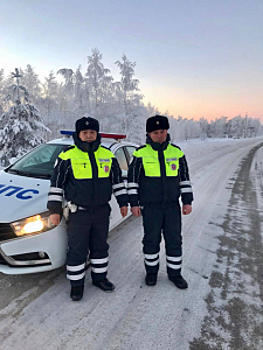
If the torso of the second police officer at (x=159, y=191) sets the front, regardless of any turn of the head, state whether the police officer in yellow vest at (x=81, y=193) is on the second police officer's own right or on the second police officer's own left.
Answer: on the second police officer's own right

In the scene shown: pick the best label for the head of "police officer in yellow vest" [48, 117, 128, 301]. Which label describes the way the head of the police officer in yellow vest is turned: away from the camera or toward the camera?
toward the camera

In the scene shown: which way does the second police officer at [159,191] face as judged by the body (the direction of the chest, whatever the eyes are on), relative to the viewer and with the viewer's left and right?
facing the viewer

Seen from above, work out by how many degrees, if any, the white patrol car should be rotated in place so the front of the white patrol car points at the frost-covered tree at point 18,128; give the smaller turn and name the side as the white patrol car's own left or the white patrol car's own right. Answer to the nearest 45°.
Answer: approximately 135° to the white patrol car's own right

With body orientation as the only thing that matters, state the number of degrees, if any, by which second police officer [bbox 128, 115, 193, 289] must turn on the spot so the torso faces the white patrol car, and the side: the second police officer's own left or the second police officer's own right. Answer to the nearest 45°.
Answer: approximately 135° to the second police officer's own right

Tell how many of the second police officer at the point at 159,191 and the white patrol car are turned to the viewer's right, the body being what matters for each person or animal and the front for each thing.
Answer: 0

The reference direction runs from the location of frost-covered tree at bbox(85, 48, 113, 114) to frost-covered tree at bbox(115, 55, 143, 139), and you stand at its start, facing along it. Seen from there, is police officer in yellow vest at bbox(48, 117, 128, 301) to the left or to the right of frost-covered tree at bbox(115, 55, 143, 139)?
right

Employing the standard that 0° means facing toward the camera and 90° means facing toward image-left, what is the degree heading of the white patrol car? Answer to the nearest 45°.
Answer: approximately 45°

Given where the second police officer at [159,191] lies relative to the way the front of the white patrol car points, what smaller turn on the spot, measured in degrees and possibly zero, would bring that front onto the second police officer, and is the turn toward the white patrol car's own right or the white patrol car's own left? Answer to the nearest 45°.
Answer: approximately 135° to the white patrol car's own left

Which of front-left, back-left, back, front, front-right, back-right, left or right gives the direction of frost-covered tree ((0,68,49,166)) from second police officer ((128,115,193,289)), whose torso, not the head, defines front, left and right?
back-right

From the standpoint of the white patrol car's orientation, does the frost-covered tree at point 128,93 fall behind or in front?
behind

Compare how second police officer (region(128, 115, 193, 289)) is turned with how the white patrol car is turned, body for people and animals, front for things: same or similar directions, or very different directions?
same or similar directions

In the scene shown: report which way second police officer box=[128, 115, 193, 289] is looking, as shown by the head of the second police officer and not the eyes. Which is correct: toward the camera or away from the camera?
toward the camera

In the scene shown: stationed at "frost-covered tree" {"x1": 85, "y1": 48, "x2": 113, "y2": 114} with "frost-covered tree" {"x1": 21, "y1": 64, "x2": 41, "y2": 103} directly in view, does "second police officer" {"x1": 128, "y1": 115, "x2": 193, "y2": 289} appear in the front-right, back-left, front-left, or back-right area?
back-left

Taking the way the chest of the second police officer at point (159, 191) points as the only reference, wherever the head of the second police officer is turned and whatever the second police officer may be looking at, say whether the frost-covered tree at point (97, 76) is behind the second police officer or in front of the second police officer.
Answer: behind
